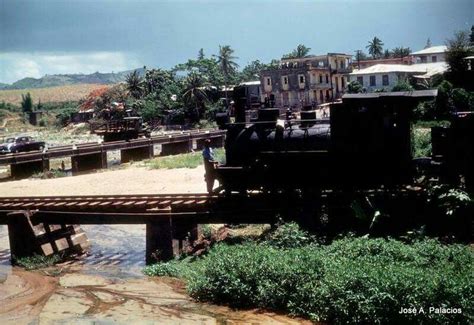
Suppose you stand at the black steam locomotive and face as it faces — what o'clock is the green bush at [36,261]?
The green bush is roughly at 12 o'clock from the black steam locomotive.

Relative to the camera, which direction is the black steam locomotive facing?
to the viewer's left

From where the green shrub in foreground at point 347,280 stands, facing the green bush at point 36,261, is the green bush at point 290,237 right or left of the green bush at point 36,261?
right

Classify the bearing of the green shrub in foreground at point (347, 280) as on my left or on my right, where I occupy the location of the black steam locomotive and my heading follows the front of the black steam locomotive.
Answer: on my left

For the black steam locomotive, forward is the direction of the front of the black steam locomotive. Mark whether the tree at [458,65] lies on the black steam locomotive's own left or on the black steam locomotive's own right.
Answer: on the black steam locomotive's own right

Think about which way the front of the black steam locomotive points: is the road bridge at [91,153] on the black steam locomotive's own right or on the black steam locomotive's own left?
on the black steam locomotive's own right

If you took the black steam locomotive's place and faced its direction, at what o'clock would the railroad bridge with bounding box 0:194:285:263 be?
The railroad bridge is roughly at 12 o'clock from the black steam locomotive.
